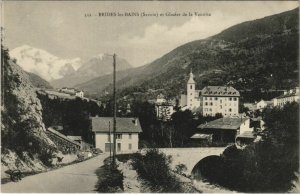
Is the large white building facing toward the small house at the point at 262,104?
no

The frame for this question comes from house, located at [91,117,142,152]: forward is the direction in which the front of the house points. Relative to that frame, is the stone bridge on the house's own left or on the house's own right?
on the house's own left

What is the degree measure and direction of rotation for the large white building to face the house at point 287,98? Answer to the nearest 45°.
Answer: approximately 90° to its left

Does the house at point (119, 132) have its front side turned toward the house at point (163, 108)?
no

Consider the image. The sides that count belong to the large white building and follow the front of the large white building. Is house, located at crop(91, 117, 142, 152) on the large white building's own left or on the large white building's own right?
on the large white building's own right

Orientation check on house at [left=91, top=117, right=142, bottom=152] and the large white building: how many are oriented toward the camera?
2

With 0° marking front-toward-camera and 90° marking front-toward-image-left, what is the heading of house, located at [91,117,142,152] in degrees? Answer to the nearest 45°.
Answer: approximately 0°

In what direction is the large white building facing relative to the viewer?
toward the camera

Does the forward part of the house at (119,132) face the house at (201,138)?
no

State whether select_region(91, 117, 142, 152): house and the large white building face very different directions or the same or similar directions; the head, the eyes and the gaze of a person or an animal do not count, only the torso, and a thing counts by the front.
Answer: same or similar directions
